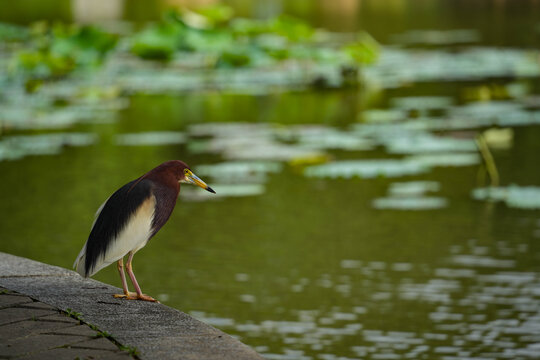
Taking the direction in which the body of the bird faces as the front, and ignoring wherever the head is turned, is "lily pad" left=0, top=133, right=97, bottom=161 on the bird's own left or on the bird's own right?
on the bird's own left

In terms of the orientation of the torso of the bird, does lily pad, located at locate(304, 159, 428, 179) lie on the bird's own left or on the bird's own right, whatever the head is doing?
on the bird's own left

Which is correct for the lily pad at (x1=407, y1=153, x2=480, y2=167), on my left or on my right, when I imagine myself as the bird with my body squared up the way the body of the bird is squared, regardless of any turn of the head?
on my left

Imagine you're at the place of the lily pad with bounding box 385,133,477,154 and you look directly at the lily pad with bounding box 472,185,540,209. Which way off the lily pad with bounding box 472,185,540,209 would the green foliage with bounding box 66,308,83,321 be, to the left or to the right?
right

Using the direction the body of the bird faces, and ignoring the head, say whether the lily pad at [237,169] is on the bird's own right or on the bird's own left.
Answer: on the bird's own left

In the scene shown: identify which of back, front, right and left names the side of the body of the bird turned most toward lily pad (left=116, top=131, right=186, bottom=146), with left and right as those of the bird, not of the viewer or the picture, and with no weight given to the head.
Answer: left

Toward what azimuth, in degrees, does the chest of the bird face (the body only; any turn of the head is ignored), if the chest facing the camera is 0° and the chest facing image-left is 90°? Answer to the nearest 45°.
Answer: approximately 270°

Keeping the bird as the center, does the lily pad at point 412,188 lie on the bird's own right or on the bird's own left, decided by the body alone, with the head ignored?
on the bird's own left
